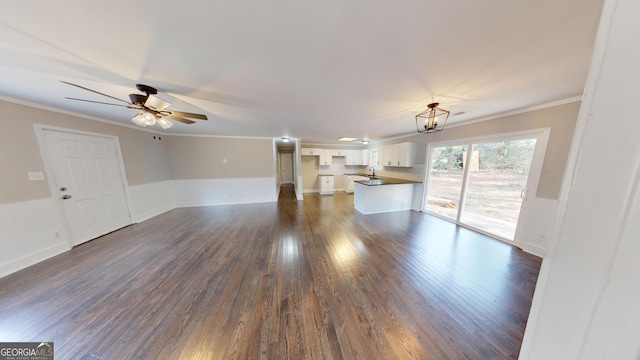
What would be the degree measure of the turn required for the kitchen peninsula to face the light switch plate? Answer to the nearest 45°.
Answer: approximately 135° to its left

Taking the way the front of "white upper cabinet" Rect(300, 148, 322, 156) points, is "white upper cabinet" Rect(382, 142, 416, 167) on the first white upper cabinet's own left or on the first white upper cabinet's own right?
on the first white upper cabinet's own left

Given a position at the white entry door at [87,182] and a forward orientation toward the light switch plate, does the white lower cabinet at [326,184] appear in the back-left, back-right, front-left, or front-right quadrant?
back-left

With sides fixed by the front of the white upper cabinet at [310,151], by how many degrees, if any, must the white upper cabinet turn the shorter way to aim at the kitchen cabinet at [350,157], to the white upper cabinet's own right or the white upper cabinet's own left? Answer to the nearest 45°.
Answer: approximately 90° to the white upper cabinet's own left

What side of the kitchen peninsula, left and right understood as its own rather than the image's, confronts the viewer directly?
back

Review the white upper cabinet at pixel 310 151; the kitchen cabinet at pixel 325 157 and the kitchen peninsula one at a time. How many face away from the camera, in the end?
1

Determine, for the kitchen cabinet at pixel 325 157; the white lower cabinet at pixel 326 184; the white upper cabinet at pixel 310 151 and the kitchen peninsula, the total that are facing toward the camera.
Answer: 3
